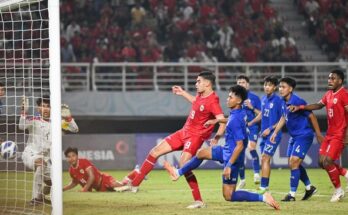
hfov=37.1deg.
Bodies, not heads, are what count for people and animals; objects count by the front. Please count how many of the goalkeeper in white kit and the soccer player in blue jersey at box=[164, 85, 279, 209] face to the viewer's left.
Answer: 1

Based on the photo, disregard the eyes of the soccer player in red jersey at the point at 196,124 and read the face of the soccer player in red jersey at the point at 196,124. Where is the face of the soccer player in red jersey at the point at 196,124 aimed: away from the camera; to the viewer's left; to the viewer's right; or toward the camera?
to the viewer's left

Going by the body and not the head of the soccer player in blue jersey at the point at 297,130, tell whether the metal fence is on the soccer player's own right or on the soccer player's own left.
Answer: on the soccer player's own right

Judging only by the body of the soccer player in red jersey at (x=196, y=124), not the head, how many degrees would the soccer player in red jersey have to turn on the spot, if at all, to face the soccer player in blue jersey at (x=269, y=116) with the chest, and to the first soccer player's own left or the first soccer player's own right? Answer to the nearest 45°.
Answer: approximately 180°

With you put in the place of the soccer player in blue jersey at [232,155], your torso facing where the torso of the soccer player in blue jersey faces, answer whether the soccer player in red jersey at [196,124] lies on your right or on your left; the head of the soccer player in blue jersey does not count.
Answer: on your right

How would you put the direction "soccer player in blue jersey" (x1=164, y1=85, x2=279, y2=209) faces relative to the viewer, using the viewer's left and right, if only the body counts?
facing to the left of the viewer

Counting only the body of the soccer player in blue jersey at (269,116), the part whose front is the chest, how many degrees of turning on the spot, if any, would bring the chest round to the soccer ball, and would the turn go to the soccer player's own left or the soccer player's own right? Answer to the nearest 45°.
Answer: approximately 45° to the soccer player's own right

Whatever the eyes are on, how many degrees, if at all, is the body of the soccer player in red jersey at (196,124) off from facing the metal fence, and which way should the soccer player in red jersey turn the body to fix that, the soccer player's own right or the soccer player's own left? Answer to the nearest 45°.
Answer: approximately 135° to the soccer player's own right

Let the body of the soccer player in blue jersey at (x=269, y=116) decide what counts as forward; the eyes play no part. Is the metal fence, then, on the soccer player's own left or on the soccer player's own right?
on the soccer player's own right

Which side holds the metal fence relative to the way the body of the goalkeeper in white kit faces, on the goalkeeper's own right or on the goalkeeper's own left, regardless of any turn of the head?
on the goalkeeper's own left
